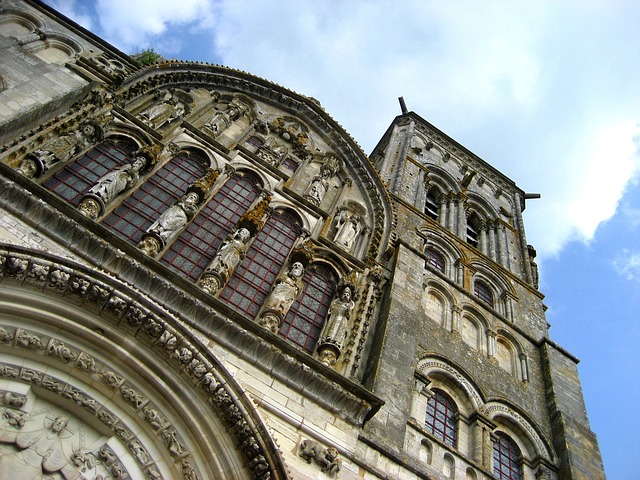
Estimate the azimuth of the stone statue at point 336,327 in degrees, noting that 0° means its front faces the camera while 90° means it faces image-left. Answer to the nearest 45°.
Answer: approximately 0°
